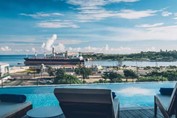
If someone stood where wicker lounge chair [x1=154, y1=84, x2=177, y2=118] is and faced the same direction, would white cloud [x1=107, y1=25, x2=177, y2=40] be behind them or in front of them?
in front

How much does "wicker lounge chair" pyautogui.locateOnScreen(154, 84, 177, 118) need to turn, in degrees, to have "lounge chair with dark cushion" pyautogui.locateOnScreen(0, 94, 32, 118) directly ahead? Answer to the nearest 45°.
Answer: approximately 45° to its left

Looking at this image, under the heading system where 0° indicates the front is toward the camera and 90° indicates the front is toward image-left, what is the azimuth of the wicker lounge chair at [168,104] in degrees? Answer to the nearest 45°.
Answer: approximately 135°

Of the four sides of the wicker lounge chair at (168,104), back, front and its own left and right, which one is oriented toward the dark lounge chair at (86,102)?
left

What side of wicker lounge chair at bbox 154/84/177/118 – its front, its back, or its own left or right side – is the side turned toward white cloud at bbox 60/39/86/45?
front

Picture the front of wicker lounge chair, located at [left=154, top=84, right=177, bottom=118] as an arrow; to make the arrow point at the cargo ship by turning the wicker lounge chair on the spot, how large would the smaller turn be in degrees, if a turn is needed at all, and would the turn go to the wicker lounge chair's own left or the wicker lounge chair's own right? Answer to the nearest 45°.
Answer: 0° — it already faces it
